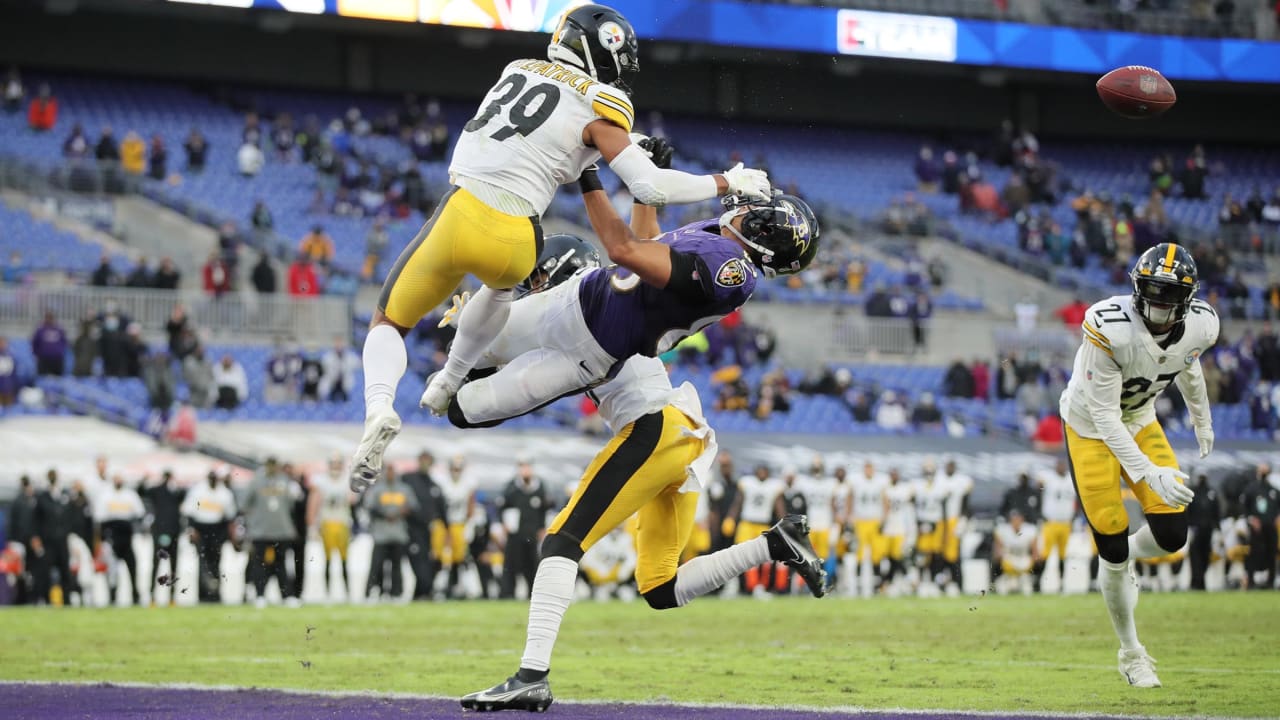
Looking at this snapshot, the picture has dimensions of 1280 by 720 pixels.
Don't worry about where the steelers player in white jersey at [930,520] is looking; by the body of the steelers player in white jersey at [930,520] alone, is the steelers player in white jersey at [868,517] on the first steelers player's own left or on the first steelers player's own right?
on the first steelers player's own right

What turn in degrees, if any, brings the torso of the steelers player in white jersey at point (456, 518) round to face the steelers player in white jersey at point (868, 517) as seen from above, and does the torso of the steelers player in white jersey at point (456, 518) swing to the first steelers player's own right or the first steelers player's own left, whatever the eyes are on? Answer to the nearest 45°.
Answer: approximately 90° to the first steelers player's own left

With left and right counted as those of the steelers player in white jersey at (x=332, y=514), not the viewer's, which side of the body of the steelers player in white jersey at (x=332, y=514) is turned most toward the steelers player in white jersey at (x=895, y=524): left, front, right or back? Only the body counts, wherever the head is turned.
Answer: left

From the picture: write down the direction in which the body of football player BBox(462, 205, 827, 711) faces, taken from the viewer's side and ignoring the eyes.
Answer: to the viewer's left

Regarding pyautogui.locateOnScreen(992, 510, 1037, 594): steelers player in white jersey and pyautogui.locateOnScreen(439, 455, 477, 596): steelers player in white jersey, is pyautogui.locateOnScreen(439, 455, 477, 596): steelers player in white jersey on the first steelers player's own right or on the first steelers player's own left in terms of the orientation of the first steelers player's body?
on the first steelers player's own right

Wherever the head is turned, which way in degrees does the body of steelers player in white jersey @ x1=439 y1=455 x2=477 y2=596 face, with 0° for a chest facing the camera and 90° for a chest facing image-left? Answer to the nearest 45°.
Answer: approximately 0°

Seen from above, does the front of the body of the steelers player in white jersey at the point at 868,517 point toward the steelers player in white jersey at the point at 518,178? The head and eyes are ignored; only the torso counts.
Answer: yes

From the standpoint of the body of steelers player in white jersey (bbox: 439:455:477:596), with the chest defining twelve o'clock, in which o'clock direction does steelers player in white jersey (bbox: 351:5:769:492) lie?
steelers player in white jersey (bbox: 351:5:769:492) is roughly at 12 o'clock from steelers player in white jersey (bbox: 439:455:477:596).

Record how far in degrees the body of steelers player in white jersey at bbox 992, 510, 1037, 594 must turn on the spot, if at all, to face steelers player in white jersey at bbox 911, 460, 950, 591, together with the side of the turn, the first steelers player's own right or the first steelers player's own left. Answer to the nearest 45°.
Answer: approximately 90° to the first steelers player's own right
